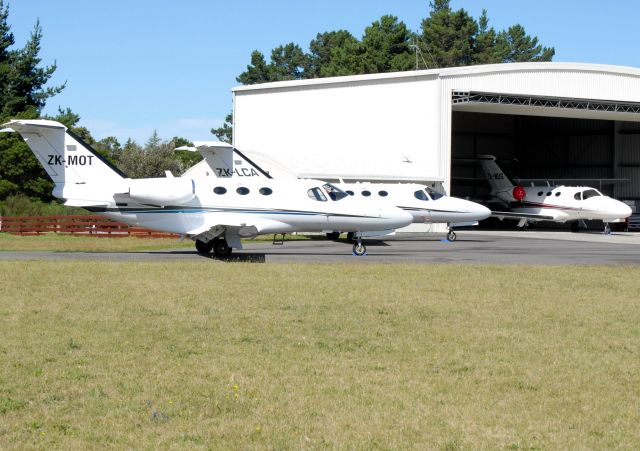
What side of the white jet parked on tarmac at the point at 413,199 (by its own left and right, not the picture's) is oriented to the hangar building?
left

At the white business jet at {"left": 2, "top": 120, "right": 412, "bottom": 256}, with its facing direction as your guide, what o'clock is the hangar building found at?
The hangar building is roughly at 10 o'clock from the white business jet.

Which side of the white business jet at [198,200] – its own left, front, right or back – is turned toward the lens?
right

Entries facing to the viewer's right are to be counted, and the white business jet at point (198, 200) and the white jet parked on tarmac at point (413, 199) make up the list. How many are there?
2

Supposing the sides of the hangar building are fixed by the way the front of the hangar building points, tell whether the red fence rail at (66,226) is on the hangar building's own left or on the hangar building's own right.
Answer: on the hangar building's own right

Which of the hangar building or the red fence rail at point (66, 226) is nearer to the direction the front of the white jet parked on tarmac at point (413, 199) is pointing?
the hangar building

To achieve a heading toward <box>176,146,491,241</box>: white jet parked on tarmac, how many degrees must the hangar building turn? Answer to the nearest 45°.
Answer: approximately 45° to its right

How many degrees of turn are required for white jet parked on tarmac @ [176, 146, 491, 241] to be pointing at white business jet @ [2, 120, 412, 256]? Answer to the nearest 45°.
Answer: approximately 135° to its right

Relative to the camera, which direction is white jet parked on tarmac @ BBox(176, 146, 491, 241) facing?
to the viewer's right

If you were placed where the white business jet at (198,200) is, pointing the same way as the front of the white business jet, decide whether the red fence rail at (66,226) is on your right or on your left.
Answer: on your left
